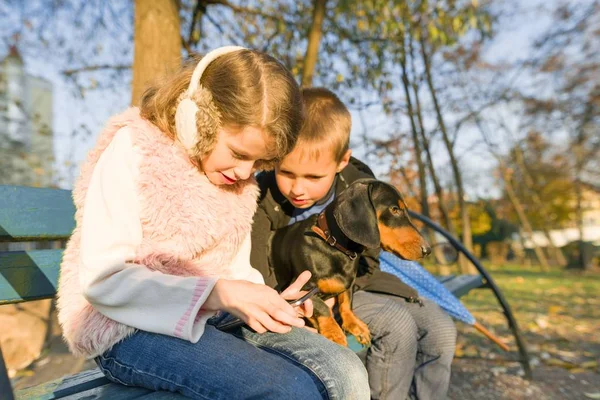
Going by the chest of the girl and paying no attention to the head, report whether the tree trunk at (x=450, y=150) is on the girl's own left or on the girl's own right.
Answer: on the girl's own left

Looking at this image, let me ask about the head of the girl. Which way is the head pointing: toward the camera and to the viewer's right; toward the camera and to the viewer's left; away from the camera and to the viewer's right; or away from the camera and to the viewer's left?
toward the camera and to the viewer's right

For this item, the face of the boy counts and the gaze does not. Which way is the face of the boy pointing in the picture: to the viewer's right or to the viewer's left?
to the viewer's left

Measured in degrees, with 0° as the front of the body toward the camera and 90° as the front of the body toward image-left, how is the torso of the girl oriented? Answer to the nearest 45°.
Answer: approximately 315°

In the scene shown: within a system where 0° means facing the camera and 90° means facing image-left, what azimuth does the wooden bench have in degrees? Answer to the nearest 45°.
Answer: approximately 315°

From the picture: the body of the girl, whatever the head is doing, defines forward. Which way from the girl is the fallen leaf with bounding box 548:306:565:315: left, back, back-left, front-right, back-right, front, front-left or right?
left

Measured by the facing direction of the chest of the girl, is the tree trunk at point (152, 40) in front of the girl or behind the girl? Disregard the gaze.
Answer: behind
